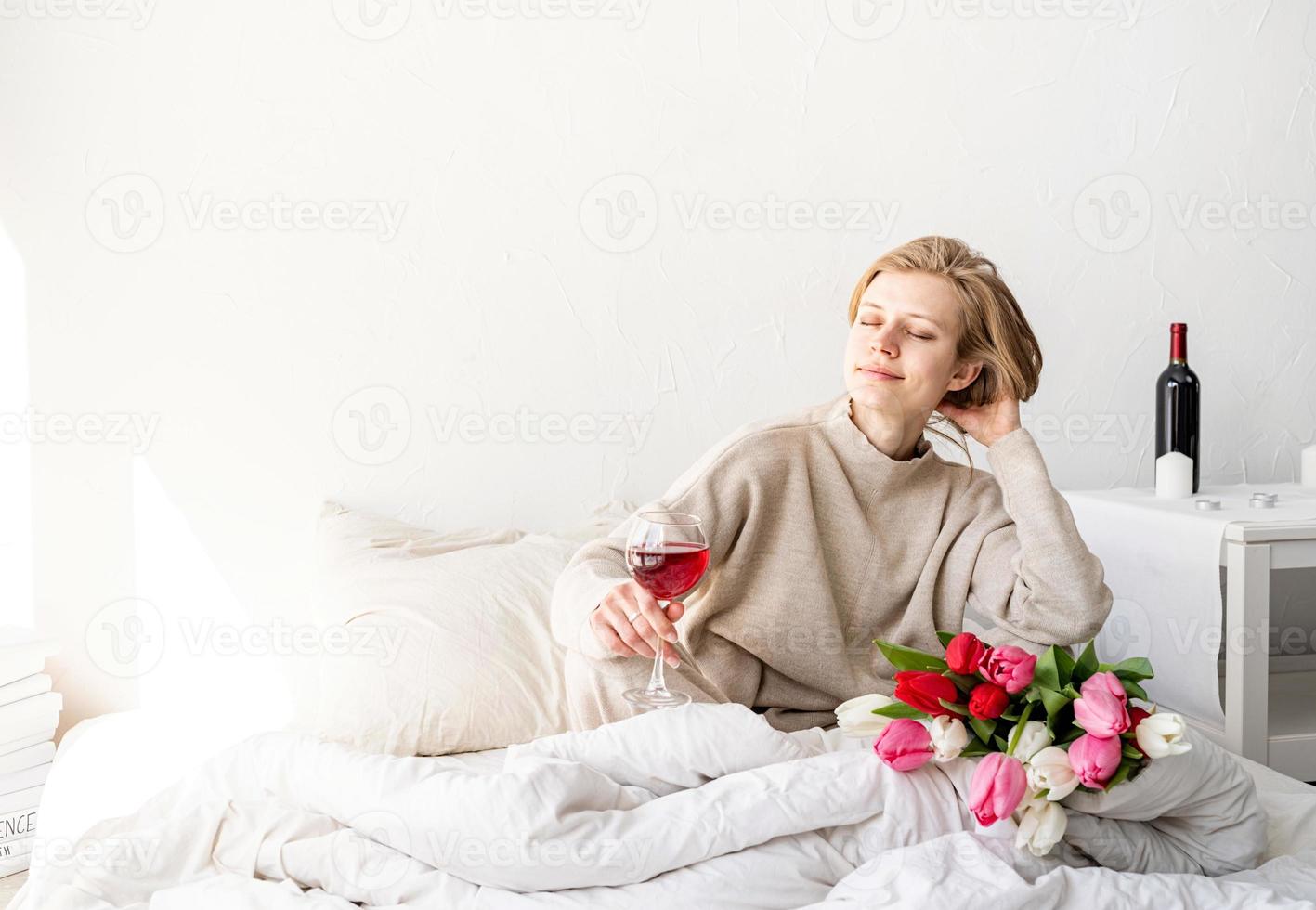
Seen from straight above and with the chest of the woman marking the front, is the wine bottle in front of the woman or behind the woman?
behind

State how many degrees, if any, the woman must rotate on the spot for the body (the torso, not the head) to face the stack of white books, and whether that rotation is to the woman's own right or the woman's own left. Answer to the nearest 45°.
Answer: approximately 90° to the woman's own right

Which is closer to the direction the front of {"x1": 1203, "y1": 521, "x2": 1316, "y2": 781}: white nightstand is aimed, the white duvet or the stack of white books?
the white duvet

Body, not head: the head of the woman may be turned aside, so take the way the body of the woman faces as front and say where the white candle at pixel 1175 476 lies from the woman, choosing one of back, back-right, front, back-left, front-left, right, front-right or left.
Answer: back-left

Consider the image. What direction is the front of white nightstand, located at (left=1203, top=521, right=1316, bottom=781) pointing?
toward the camera

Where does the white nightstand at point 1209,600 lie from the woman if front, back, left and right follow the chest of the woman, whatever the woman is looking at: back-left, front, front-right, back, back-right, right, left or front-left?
back-left

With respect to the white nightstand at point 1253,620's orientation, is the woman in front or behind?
in front

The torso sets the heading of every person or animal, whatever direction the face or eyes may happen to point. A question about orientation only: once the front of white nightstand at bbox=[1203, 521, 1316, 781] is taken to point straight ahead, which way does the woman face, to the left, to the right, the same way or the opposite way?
the same way

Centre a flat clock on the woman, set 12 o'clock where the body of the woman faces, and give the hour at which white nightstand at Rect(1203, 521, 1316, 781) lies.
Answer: The white nightstand is roughly at 8 o'clock from the woman.

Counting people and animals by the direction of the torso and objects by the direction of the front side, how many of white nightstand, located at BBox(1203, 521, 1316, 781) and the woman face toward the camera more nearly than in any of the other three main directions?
2

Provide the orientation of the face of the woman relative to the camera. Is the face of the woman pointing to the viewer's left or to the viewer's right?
to the viewer's left
